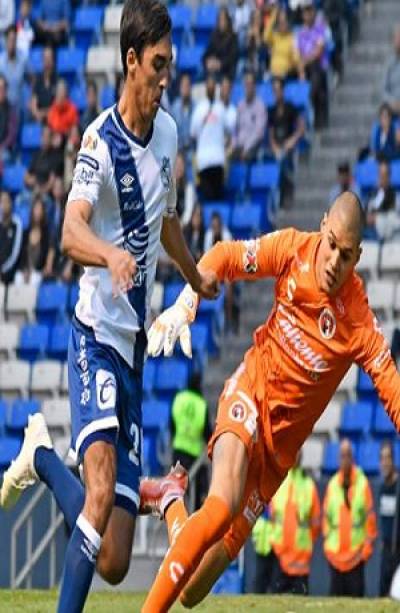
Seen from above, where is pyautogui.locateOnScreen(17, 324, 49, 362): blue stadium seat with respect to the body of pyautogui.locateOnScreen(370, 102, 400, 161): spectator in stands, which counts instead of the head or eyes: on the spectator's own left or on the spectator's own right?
on the spectator's own right

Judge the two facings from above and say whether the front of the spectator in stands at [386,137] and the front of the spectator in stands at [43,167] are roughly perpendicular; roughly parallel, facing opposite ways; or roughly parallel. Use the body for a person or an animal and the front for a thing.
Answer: roughly parallel

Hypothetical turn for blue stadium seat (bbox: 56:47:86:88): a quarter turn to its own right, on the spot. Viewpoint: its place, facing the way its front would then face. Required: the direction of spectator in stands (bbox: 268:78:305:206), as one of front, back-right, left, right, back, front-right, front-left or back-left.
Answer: back-left

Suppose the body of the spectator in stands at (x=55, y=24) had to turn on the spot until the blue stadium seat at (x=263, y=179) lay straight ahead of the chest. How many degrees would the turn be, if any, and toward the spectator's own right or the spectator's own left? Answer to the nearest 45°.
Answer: approximately 45° to the spectator's own left

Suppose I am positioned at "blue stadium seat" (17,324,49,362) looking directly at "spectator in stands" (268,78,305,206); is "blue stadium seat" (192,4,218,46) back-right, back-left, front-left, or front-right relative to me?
front-left

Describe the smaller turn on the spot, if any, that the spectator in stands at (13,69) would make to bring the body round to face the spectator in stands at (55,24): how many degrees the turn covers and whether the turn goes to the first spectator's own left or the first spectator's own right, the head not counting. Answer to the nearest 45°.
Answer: approximately 135° to the first spectator's own left

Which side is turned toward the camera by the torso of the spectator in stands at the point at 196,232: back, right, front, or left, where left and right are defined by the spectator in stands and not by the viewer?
front

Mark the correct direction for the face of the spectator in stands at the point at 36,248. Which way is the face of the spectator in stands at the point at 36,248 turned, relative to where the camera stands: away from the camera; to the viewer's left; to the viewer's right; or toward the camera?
toward the camera

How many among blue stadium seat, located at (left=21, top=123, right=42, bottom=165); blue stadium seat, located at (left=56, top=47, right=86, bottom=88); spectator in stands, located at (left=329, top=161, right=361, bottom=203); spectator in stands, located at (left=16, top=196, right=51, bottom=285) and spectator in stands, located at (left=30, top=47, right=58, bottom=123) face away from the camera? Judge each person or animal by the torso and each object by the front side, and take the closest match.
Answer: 0

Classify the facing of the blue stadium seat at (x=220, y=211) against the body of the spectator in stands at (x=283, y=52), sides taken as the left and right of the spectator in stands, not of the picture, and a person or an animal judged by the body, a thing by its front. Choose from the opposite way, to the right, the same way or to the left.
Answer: the same way

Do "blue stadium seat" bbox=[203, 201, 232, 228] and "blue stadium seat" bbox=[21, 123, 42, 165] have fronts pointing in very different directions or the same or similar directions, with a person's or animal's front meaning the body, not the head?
same or similar directions

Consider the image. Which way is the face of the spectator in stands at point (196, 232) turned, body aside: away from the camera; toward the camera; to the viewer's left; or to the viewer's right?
toward the camera

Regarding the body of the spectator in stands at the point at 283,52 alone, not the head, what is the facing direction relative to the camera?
toward the camera
